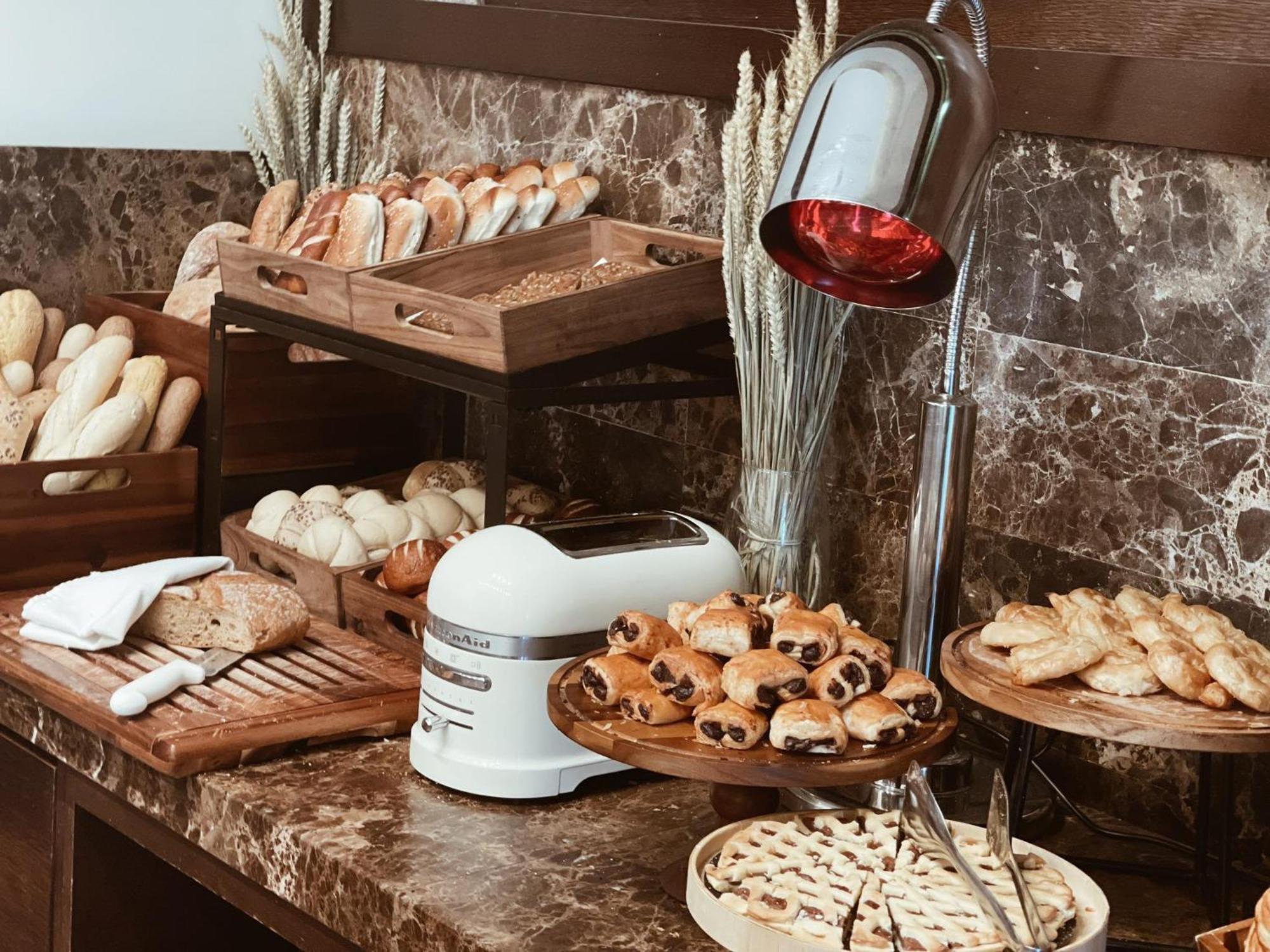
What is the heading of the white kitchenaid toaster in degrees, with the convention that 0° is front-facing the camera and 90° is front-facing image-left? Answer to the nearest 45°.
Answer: approximately 45°

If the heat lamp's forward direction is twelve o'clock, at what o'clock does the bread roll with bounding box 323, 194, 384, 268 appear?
The bread roll is roughly at 3 o'clock from the heat lamp.

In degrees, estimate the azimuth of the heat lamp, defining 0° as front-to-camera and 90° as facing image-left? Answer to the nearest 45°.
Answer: approximately 45°

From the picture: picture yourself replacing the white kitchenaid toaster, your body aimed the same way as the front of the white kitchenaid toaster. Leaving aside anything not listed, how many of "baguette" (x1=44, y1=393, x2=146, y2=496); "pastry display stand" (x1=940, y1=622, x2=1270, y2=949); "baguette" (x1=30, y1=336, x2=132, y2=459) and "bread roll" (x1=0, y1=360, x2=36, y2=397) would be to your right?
3

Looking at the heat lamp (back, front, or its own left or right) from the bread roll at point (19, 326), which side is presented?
right

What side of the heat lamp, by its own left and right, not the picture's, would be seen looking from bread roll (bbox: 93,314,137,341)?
right

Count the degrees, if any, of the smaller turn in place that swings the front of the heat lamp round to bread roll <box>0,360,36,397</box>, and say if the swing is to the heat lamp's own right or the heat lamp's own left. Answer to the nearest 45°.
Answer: approximately 90° to the heat lamp's own right
